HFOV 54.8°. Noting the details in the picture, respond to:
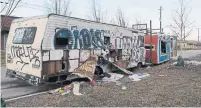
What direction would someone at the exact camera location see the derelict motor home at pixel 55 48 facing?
facing away from the viewer and to the right of the viewer
